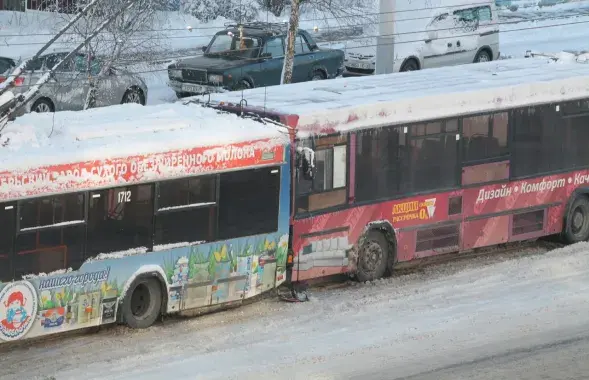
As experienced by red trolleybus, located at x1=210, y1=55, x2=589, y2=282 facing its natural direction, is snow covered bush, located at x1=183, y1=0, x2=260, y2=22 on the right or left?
on its right

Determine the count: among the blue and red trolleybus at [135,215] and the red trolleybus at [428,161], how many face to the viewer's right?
0

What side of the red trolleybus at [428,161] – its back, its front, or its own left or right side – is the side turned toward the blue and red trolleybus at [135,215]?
front

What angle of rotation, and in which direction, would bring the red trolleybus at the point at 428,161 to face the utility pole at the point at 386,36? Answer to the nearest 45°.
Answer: approximately 135° to its right

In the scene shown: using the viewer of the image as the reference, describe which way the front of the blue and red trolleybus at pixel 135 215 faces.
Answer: facing the viewer and to the left of the viewer

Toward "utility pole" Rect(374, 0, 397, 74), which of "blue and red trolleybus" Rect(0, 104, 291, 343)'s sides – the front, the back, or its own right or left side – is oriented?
back

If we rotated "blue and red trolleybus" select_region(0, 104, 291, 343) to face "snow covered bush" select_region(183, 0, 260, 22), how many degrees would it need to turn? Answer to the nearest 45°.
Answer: approximately 135° to its right

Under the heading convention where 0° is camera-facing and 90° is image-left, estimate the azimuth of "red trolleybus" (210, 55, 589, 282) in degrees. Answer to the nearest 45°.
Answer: approximately 45°

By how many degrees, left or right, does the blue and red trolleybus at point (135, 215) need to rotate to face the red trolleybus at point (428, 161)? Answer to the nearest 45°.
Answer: approximately 180°
